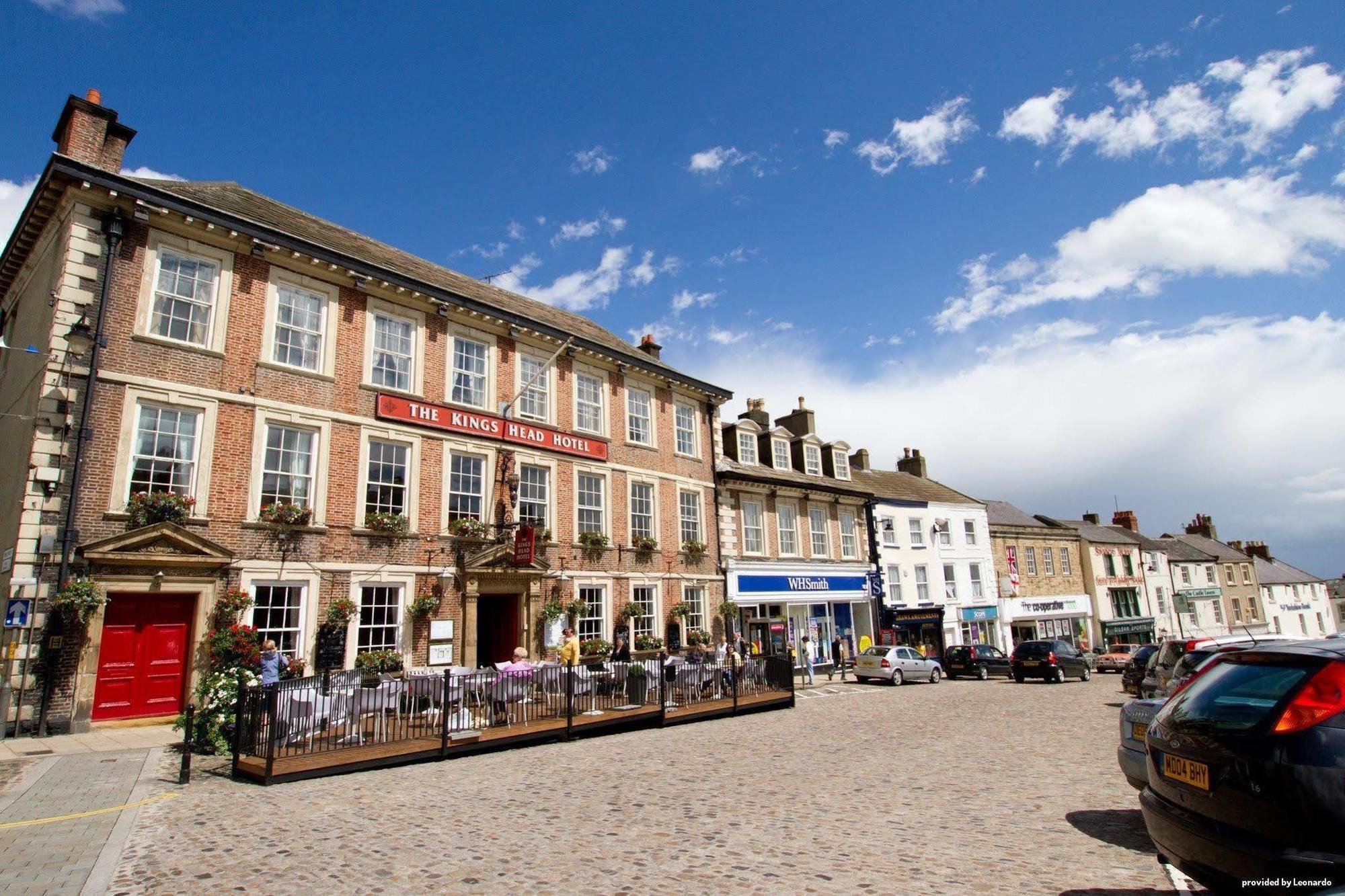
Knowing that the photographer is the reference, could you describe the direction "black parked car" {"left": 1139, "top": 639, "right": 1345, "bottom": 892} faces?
facing away from the viewer and to the right of the viewer

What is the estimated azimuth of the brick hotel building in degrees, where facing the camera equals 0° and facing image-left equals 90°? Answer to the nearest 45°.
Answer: approximately 315°

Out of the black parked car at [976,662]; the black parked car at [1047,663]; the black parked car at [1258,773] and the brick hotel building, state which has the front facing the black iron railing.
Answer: the brick hotel building

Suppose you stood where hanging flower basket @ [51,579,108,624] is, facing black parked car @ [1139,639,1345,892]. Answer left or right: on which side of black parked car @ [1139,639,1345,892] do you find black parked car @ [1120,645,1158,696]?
left

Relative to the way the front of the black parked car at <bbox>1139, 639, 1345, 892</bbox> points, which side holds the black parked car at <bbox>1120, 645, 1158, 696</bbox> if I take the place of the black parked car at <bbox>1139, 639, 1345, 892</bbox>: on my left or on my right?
on my left

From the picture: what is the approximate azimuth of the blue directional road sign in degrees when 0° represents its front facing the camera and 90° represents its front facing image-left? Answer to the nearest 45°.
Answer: approximately 0°

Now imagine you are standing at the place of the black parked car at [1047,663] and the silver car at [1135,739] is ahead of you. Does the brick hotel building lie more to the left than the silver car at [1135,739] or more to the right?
right
